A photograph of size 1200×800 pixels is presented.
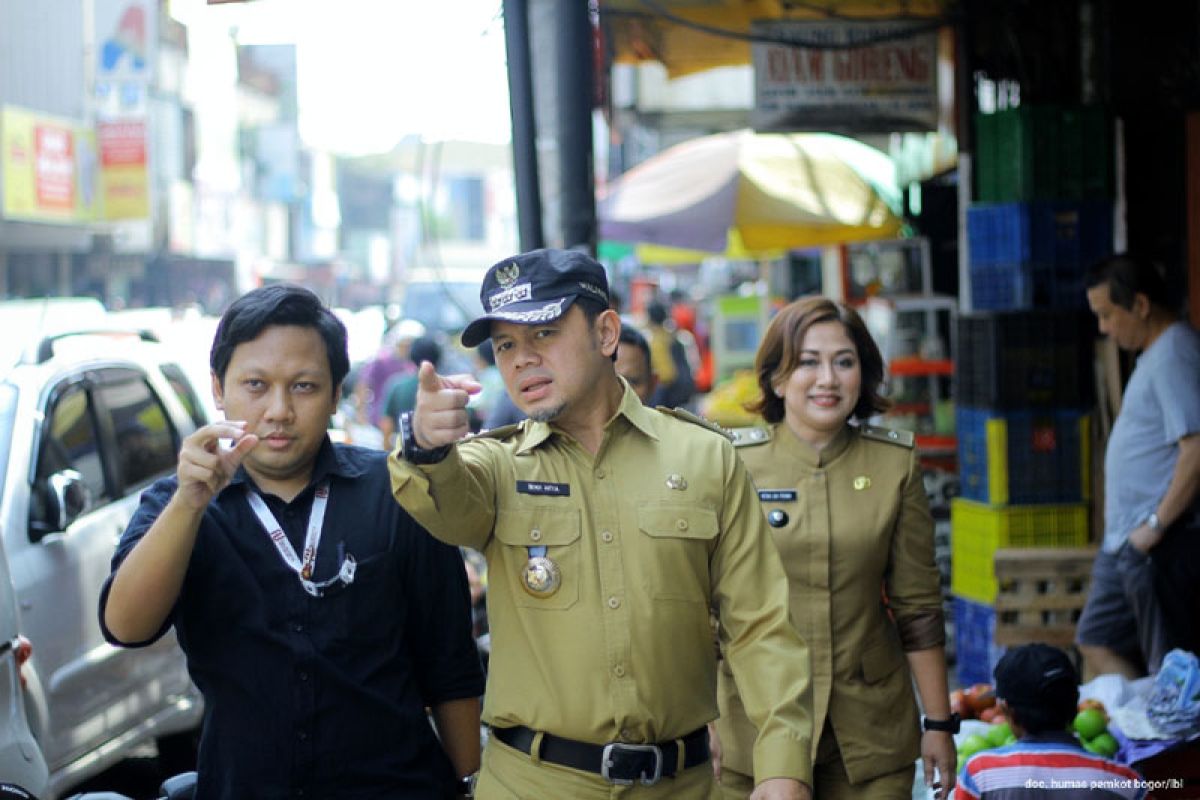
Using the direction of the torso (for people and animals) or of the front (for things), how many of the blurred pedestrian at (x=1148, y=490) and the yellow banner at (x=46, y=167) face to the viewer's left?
1

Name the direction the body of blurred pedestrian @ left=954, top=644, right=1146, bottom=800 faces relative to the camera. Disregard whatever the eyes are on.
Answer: away from the camera

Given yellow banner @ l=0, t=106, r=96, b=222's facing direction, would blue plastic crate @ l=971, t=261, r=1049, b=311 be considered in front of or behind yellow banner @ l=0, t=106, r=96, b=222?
in front

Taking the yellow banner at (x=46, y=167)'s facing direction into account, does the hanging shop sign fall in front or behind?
in front

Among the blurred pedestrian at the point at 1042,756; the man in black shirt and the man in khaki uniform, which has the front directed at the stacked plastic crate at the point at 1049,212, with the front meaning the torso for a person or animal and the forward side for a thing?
the blurred pedestrian

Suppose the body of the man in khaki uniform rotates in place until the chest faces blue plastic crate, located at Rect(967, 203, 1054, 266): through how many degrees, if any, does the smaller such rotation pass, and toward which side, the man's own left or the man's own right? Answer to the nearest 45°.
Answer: approximately 135° to the man's own left

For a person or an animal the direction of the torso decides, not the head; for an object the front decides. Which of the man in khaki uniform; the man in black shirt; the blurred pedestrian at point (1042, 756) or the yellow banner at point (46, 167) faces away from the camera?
the blurred pedestrian

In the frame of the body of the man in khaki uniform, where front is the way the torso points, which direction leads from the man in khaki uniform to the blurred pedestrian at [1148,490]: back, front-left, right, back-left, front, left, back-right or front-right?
back-left

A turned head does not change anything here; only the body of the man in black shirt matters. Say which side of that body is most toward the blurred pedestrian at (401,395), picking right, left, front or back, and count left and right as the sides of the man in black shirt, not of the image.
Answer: back

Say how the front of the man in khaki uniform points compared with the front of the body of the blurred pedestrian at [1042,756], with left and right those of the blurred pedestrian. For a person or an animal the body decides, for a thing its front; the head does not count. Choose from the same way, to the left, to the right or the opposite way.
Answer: the opposite way

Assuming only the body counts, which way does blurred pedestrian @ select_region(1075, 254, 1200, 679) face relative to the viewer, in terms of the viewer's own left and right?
facing to the left of the viewer

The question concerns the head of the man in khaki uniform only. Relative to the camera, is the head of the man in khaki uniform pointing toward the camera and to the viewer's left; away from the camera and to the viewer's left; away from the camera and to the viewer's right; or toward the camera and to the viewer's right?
toward the camera and to the viewer's left

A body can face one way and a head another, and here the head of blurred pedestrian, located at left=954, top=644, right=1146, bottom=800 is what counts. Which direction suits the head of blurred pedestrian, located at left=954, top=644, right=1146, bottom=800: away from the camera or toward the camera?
away from the camera

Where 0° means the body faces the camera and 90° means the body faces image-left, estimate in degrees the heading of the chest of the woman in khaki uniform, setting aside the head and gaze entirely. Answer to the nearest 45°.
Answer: approximately 0°

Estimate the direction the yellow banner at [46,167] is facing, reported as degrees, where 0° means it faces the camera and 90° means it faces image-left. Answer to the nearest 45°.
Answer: approximately 315°

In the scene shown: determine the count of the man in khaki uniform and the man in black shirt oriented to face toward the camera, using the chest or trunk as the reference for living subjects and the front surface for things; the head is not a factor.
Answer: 2
